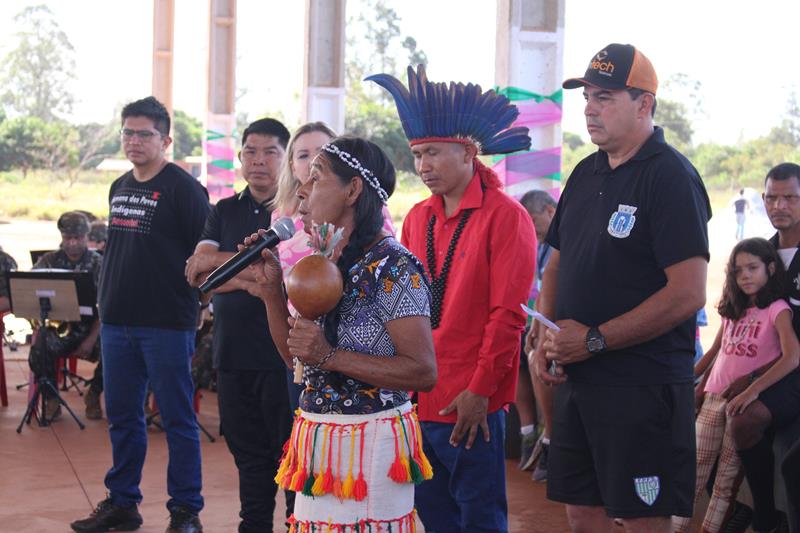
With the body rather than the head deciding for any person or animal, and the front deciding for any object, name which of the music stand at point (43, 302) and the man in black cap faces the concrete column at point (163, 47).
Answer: the music stand

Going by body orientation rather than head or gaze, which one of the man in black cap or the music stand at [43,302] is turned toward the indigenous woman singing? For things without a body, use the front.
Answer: the man in black cap

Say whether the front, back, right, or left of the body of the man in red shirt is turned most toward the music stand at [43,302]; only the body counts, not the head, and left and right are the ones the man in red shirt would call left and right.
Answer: right

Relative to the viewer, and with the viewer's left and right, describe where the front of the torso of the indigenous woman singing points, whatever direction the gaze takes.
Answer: facing to the left of the viewer

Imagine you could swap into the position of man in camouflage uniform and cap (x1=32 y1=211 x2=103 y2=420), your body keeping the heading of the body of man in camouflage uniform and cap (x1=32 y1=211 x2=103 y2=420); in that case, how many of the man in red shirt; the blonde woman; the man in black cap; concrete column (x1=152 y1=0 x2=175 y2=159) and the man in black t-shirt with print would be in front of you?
4

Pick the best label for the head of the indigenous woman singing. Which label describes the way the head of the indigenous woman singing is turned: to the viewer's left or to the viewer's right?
to the viewer's left

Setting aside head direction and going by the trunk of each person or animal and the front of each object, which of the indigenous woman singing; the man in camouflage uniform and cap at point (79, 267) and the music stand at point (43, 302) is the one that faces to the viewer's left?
the indigenous woman singing

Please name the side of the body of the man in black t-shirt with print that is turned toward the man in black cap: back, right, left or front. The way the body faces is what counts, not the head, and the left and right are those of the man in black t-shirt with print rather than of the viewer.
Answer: left

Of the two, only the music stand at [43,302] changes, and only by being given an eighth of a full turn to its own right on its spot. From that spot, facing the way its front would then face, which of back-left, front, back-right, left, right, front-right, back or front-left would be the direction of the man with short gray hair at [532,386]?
right
